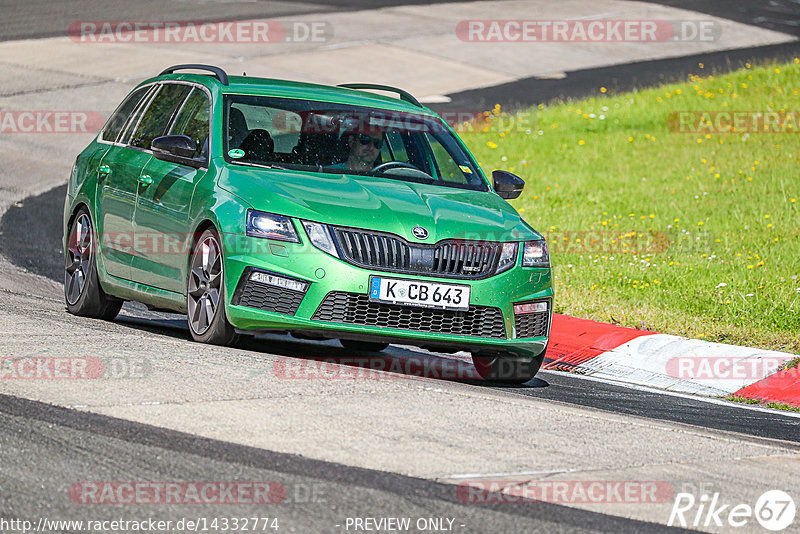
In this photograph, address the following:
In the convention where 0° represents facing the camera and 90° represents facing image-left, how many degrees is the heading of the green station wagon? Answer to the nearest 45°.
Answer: approximately 315°

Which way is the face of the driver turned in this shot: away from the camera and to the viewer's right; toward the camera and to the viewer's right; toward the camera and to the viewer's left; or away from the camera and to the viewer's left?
toward the camera and to the viewer's right

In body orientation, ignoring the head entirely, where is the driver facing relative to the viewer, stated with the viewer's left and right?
facing the viewer and to the right of the viewer
